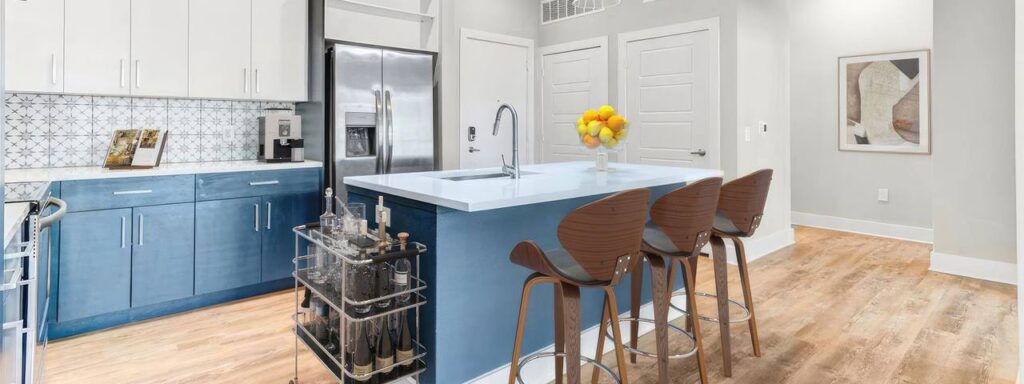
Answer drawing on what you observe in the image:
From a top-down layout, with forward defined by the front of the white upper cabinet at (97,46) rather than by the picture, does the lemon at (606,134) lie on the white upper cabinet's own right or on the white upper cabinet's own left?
on the white upper cabinet's own left

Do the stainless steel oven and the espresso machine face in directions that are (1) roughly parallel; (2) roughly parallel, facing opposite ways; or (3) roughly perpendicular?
roughly perpendicular

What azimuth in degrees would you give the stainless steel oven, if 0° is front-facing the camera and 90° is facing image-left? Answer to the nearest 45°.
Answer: approximately 270°

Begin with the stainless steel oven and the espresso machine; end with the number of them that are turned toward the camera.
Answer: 1

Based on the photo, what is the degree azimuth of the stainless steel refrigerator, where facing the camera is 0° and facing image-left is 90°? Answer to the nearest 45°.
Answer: approximately 315°

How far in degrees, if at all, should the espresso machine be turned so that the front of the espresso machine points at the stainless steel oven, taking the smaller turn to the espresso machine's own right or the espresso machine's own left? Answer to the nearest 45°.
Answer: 0° — it already faces it
